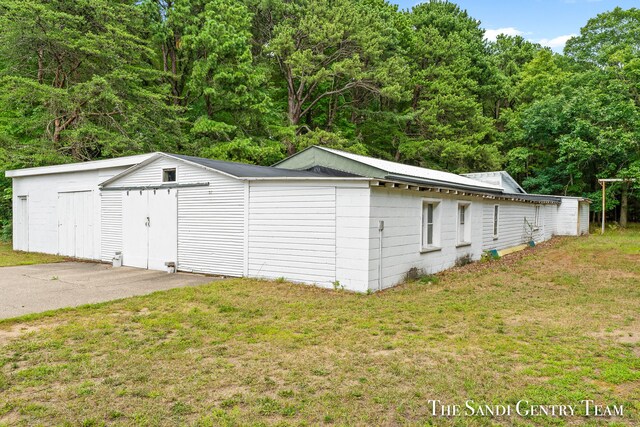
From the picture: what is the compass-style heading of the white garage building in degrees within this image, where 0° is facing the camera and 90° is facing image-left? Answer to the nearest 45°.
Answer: approximately 45°

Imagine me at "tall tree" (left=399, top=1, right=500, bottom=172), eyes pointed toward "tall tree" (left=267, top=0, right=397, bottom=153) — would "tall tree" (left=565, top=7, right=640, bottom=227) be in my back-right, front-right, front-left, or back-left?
back-left

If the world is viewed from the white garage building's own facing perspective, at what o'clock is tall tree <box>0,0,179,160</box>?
The tall tree is roughly at 3 o'clock from the white garage building.

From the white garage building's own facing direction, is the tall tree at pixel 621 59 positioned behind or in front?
behind

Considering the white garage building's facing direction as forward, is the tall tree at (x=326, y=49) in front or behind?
behind

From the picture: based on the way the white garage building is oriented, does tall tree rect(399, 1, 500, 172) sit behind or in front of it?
behind
